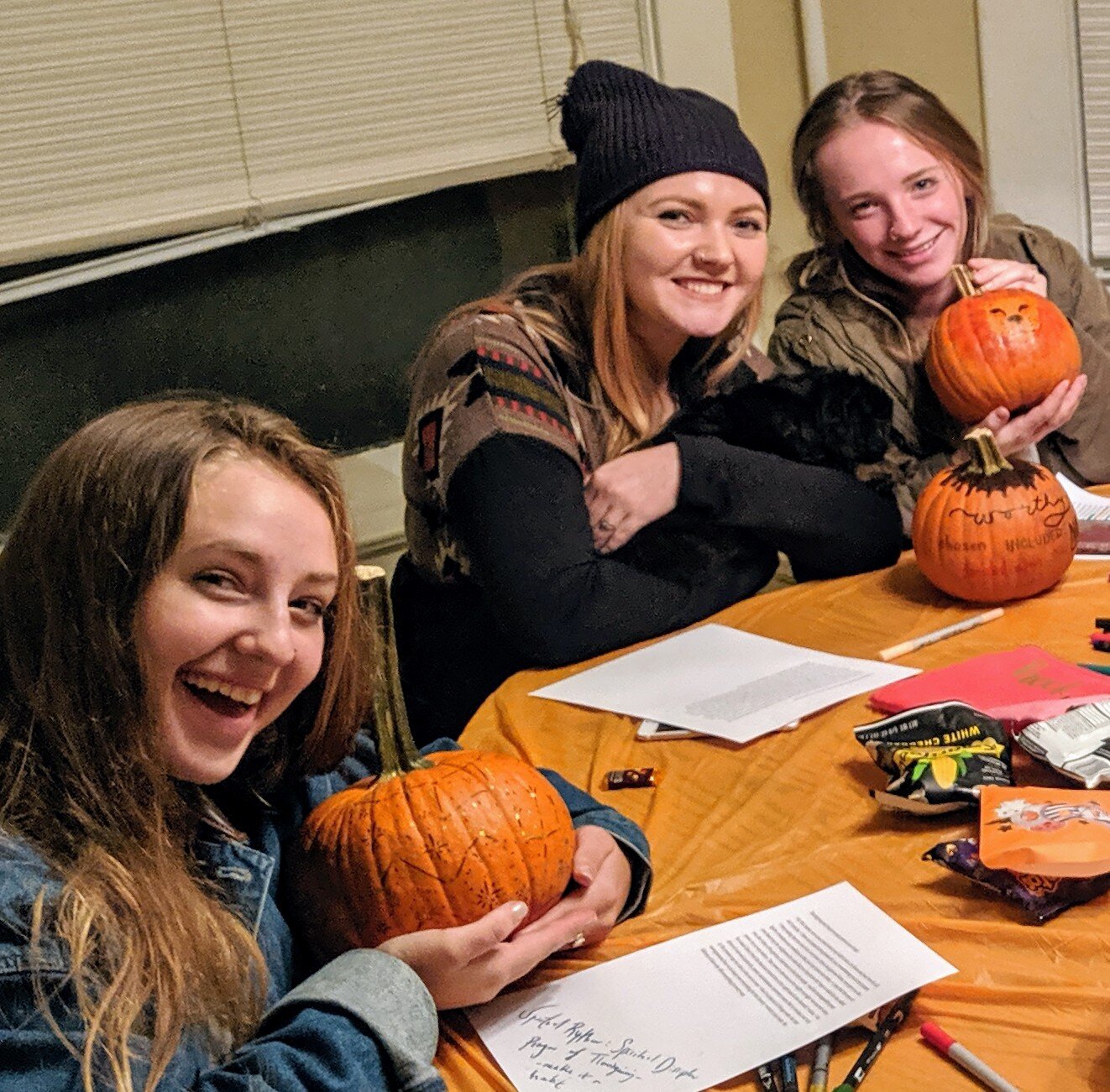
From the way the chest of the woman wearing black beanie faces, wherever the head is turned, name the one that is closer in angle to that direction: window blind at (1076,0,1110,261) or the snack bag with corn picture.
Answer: the snack bag with corn picture

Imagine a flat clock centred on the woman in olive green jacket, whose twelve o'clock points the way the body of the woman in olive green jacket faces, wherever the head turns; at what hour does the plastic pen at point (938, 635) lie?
The plastic pen is roughly at 12 o'clock from the woman in olive green jacket.

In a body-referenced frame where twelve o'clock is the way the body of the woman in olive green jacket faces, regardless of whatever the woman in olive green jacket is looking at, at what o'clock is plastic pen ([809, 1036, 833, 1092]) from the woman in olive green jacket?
The plastic pen is roughly at 12 o'clock from the woman in olive green jacket.

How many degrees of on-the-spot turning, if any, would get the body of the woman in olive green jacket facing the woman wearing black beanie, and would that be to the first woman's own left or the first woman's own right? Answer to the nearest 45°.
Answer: approximately 45° to the first woman's own right

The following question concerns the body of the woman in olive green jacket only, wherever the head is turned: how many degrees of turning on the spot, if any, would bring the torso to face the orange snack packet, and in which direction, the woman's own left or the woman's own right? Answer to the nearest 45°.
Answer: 0° — they already face it

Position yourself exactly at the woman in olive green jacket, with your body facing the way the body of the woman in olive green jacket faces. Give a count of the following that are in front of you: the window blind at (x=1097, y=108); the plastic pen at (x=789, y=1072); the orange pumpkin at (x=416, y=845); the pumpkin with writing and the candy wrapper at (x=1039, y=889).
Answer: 4

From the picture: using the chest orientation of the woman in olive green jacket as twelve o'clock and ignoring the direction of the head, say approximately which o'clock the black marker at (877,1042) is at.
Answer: The black marker is roughly at 12 o'clock from the woman in olive green jacket.

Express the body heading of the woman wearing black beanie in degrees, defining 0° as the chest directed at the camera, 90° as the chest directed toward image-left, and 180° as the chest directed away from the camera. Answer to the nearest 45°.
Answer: approximately 315°
